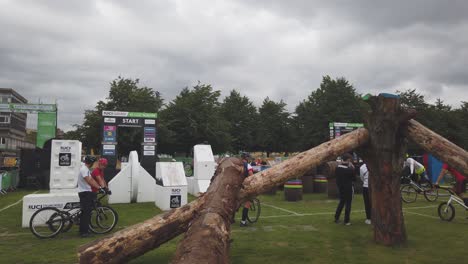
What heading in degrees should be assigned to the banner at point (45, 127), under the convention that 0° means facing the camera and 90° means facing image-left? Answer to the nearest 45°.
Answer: approximately 0°

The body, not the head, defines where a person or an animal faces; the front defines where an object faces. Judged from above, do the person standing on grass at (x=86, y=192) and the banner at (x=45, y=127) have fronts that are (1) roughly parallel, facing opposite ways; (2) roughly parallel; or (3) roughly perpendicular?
roughly perpendicular

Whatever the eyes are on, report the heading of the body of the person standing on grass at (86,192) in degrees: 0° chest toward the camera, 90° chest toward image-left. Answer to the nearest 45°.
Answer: approximately 270°

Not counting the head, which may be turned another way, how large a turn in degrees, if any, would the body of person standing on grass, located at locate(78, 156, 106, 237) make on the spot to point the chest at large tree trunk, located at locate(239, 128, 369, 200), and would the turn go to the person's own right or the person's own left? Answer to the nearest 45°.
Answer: approximately 45° to the person's own right

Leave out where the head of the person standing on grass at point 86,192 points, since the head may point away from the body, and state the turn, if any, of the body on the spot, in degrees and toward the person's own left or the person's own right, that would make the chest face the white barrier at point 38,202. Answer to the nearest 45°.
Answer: approximately 135° to the person's own left

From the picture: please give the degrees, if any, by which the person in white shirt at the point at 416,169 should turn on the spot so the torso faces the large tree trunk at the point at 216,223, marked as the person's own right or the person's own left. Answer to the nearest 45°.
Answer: approximately 90° to the person's own left

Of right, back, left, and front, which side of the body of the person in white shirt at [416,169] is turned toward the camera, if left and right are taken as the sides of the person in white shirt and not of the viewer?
left
